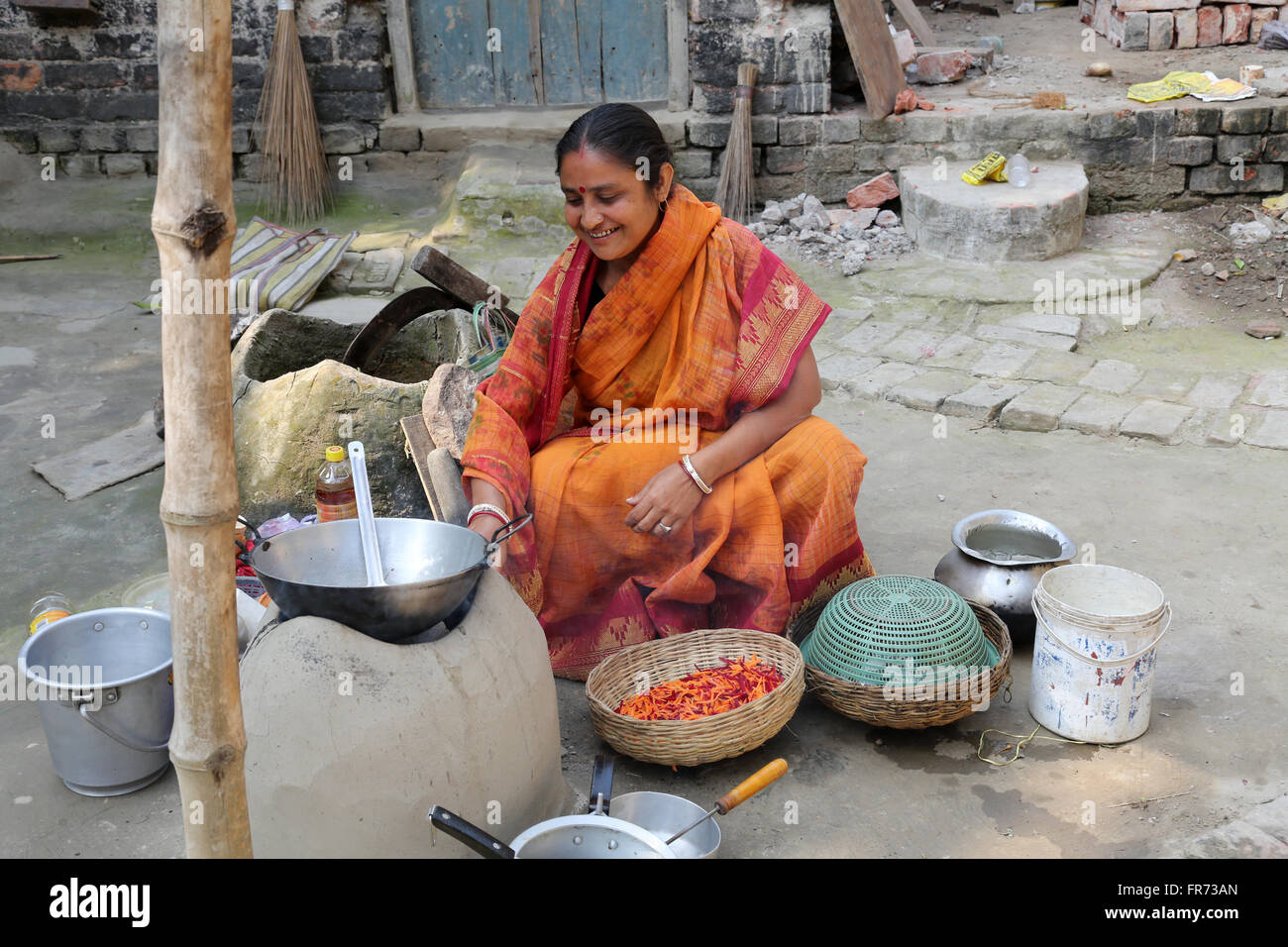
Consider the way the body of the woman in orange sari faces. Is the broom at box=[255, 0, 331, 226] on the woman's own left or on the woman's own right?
on the woman's own right

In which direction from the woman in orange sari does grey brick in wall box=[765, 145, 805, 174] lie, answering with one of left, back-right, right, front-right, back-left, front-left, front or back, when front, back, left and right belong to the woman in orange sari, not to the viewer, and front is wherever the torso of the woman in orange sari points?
back-right

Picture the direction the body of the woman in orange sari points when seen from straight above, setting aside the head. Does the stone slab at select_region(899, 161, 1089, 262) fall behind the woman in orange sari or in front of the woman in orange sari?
behind

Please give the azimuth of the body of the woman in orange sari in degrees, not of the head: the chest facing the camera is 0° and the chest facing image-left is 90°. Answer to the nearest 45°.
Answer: approximately 45°

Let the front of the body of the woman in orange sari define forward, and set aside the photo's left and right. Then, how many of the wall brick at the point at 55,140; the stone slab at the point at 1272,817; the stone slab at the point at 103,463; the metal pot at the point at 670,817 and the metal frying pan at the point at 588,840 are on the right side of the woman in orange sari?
2

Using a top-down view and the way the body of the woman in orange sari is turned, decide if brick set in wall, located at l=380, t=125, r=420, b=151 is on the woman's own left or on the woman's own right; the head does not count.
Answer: on the woman's own right

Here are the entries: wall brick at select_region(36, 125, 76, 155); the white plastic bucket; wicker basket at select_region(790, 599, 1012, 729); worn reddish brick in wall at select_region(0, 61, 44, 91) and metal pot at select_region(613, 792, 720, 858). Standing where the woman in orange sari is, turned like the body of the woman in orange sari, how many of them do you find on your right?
2

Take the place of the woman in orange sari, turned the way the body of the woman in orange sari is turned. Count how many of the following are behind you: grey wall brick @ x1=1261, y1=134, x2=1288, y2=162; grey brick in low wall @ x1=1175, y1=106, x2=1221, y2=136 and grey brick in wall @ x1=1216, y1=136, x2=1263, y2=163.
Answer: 3

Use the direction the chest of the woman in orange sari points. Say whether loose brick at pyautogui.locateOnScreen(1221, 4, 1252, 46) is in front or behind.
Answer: behind

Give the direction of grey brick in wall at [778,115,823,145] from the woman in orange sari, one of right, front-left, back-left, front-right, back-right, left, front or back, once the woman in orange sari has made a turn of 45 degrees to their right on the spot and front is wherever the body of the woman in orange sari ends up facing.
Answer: right

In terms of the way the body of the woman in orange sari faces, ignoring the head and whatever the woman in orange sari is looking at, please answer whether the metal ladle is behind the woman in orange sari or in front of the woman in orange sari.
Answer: in front

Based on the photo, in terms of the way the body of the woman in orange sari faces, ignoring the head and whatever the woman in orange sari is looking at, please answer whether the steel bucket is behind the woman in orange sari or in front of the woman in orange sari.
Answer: in front

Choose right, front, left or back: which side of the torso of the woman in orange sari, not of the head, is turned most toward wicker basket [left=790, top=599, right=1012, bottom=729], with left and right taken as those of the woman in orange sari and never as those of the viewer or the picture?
left

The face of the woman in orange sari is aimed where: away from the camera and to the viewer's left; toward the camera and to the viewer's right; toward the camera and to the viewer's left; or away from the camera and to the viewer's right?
toward the camera and to the viewer's left

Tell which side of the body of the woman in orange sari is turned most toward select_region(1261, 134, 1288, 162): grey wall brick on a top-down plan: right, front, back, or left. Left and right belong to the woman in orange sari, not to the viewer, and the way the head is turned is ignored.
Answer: back
